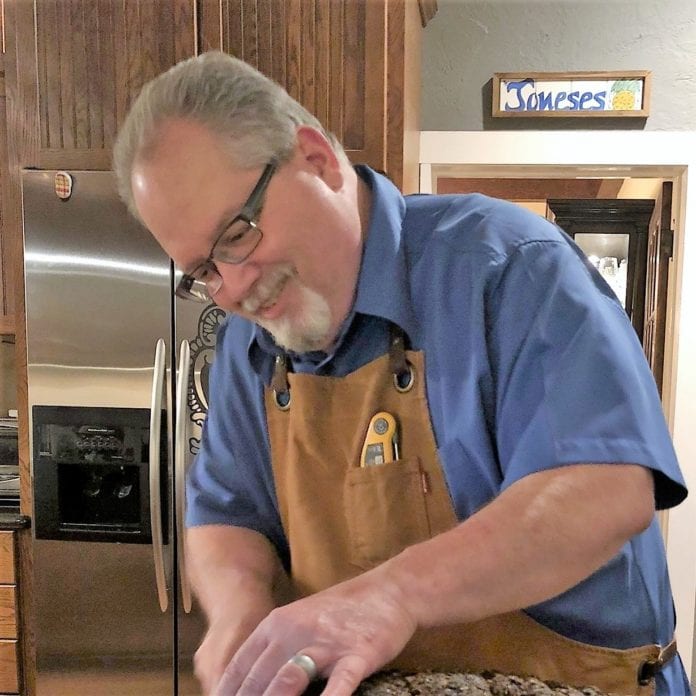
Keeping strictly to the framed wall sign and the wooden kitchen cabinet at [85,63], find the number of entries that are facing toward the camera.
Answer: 2

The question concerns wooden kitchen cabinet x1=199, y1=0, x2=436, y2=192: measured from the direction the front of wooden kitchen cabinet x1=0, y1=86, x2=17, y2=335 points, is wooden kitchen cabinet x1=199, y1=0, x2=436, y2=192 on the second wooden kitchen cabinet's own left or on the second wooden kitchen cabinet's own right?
on the second wooden kitchen cabinet's own left

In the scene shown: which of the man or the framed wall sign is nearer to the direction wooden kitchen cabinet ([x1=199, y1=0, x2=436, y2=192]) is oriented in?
the man

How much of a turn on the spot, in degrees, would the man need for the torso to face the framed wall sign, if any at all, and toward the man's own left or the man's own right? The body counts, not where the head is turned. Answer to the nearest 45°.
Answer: approximately 135° to the man's own right

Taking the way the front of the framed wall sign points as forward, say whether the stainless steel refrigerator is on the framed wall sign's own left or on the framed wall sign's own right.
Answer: on the framed wall sign's own right

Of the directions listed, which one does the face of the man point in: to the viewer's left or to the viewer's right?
to the viewer's left

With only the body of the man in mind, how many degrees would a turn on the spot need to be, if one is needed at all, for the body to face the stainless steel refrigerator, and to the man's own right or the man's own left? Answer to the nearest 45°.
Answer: approximately 90° to the man's own right
